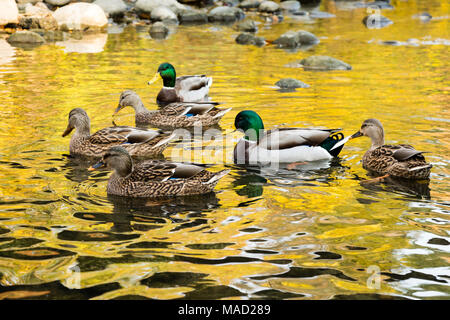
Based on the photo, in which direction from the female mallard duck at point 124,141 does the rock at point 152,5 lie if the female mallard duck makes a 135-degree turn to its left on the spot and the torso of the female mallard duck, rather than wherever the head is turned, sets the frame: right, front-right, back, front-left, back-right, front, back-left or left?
back-left

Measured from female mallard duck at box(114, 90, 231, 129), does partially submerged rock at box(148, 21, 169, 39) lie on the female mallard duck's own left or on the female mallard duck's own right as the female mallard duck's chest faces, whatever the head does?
on the female mallard duck's own right

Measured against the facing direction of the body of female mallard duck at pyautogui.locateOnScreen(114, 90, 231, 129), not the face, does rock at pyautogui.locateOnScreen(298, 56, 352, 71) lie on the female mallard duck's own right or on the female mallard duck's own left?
on the female mallard duck's own right

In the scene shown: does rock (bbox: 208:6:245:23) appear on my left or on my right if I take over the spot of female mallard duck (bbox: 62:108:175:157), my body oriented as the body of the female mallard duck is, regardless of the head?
on my right

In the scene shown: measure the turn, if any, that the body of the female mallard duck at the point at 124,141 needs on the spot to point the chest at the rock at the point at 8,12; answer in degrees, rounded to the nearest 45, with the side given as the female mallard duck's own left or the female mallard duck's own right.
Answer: approximately 90° to the female mallard duck's own right

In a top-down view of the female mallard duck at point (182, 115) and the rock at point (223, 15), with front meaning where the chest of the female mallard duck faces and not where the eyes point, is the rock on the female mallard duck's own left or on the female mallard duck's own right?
on the female mallard duck's own right

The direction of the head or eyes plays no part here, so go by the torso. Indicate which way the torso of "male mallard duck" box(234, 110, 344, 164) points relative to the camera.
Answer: to the viewer's left

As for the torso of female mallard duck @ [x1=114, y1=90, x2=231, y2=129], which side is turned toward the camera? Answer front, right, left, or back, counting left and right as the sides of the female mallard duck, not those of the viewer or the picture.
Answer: left

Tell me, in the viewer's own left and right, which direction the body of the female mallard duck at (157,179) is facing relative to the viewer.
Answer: facing to the left of the viewer

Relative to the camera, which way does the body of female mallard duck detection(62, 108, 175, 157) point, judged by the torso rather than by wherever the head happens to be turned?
to the viewer's left
